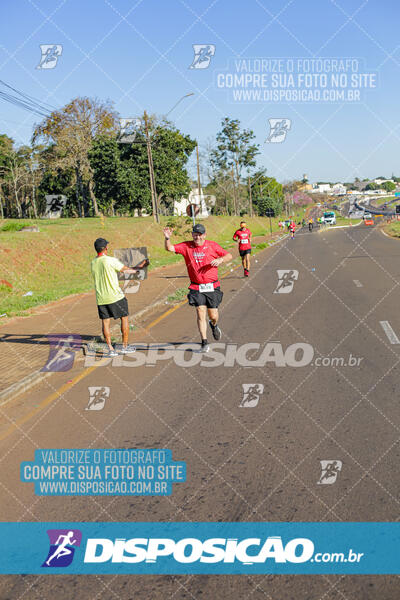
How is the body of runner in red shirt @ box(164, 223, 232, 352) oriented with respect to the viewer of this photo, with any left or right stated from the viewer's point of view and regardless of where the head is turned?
facing the viewer

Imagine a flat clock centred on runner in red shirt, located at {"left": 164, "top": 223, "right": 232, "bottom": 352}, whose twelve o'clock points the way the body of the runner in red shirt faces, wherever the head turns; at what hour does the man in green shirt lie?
The man in green shirt is roughly at 3 o'clock from the runner in red shirt.

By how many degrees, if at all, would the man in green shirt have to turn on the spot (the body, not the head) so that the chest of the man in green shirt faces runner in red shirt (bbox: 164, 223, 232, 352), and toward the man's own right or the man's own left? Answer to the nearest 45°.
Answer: approximately 45° to the man's own right

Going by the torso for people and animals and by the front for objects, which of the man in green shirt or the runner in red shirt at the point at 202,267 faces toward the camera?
the runner in red shirt

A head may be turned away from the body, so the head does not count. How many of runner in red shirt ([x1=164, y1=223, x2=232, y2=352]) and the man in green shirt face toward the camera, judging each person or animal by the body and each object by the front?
1

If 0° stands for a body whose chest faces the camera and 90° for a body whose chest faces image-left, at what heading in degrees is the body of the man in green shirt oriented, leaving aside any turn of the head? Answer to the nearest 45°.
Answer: approximately 225°
